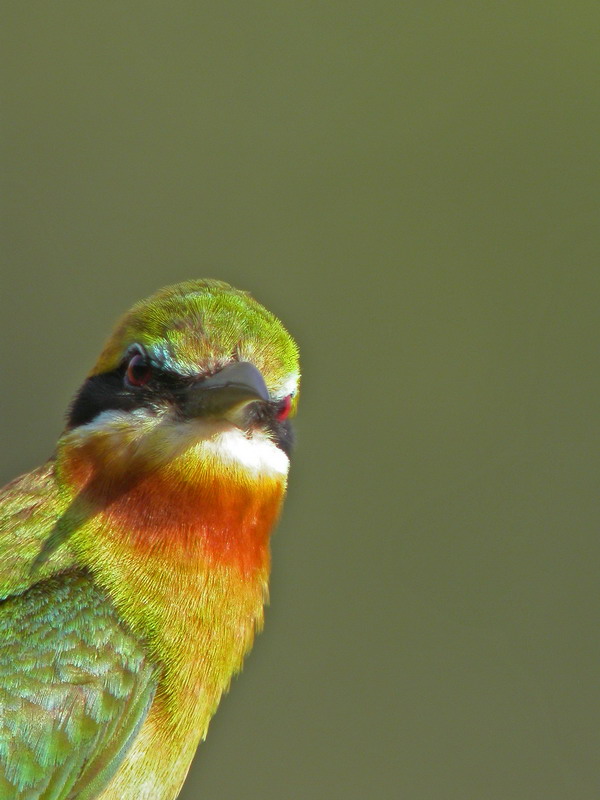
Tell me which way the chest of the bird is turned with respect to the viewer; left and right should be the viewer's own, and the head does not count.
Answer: facing the viewer and to the right of the viewer
